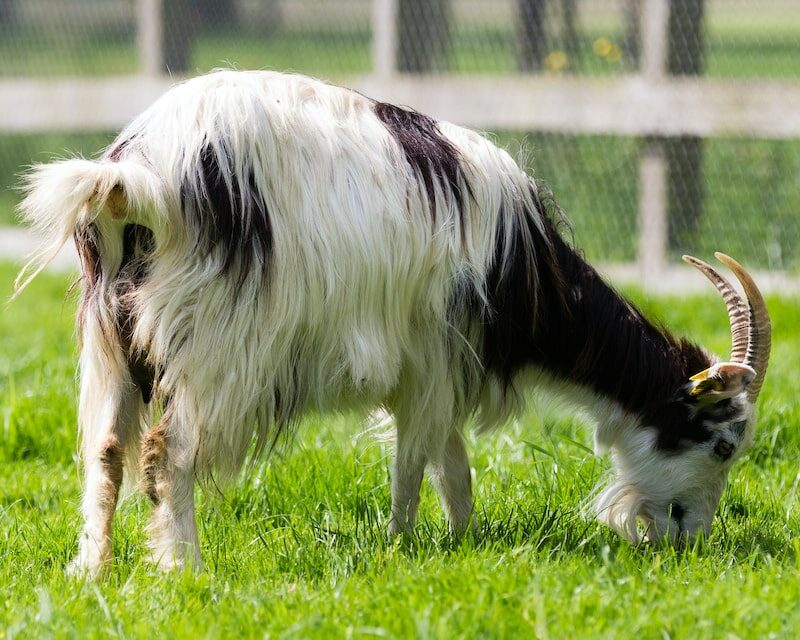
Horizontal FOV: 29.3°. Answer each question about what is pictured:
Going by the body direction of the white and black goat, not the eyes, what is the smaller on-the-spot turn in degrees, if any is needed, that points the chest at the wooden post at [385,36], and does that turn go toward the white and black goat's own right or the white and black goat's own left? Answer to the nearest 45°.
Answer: approximately 45° to the white and black goat's own left

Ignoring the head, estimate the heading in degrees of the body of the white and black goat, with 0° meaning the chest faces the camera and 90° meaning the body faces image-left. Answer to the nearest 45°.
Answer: approximately 225°

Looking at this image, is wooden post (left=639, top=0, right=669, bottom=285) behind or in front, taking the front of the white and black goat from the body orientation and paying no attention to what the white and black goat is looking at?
in front

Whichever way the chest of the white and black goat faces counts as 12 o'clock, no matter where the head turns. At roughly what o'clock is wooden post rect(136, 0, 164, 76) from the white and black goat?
The wooden post is roughly at 10 o'clock from the white and black goat.

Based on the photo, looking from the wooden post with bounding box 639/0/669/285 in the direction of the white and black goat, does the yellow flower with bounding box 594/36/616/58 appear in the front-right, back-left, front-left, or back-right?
back-right

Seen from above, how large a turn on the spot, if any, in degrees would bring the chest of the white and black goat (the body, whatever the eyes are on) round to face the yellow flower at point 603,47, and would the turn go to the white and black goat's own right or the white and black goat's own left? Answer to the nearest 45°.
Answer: approximately 45° to the white and black goat's own left
